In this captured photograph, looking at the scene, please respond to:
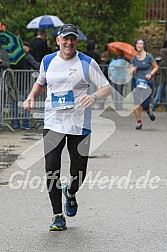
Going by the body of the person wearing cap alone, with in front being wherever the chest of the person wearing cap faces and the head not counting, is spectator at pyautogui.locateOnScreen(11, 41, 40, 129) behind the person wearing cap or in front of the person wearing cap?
behind

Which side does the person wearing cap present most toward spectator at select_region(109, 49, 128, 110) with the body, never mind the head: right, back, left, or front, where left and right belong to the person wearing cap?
back
